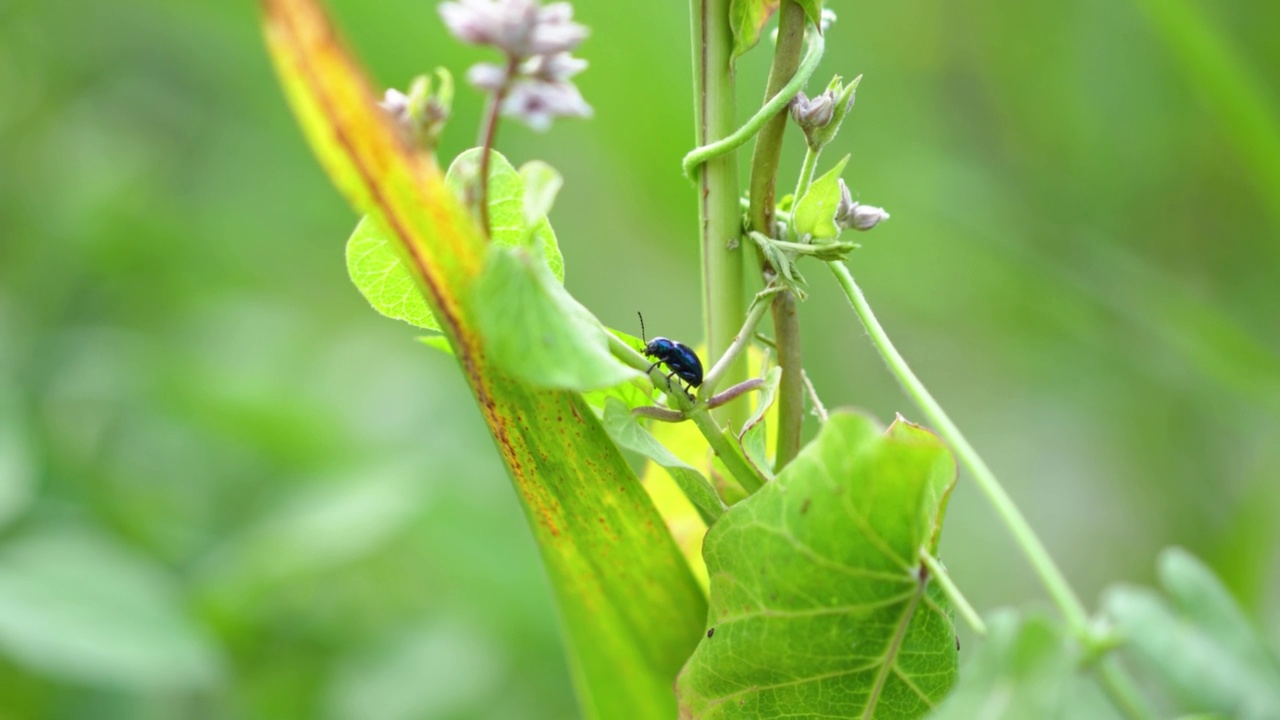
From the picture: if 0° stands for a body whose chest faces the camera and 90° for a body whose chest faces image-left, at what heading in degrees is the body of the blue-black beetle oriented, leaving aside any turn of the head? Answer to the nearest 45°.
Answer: approximately 90°
